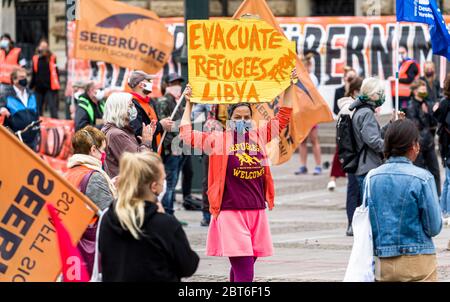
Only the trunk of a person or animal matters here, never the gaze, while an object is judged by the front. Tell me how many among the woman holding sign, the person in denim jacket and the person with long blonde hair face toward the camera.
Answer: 1

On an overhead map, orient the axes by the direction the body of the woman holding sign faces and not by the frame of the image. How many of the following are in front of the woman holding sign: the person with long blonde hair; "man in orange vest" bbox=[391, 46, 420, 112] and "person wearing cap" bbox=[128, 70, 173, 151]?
1

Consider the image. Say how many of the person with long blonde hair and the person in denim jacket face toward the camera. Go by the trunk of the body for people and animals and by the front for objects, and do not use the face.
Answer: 0

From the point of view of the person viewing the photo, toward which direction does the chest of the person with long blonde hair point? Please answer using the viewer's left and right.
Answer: facing away from the viewer and to the right of the viewer

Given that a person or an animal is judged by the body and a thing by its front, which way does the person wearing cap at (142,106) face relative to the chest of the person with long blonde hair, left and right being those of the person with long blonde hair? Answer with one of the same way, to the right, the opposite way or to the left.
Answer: to the right

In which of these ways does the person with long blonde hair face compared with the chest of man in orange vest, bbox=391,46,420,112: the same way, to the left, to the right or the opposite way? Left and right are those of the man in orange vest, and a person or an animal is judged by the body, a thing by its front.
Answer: the opposite way

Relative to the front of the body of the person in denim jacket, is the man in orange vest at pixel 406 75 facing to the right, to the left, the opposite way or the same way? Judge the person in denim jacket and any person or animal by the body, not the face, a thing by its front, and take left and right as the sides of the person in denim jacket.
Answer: the opposite way

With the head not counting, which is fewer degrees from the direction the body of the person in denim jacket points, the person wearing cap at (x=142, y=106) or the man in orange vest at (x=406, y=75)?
the man in orange vest
